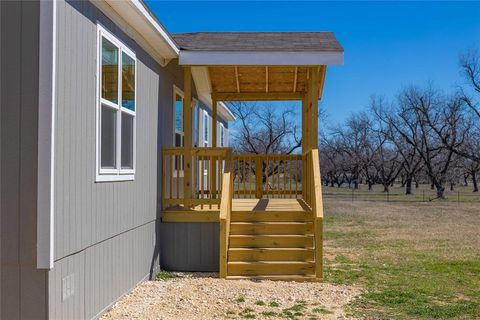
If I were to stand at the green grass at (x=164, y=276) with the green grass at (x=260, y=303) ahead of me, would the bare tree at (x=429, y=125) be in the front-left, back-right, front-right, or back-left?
back-left

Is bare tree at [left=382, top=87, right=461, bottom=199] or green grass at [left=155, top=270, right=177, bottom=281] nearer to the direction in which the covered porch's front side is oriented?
the green grass

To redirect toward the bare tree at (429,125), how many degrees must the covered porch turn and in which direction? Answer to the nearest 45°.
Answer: approximately 180°

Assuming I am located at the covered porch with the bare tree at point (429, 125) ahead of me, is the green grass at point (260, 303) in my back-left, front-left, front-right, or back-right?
back-right

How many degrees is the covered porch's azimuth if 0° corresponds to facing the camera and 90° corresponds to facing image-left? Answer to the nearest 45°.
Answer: approximately 0°

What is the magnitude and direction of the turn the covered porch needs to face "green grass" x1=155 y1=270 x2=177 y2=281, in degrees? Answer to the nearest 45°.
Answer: approximately 90° to its right

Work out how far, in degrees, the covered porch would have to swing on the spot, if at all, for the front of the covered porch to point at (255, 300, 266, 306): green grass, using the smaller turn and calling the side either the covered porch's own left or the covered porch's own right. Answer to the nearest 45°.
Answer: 0° — it already faces it

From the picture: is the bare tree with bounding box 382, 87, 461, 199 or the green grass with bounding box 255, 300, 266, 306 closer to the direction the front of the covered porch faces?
the green grass
